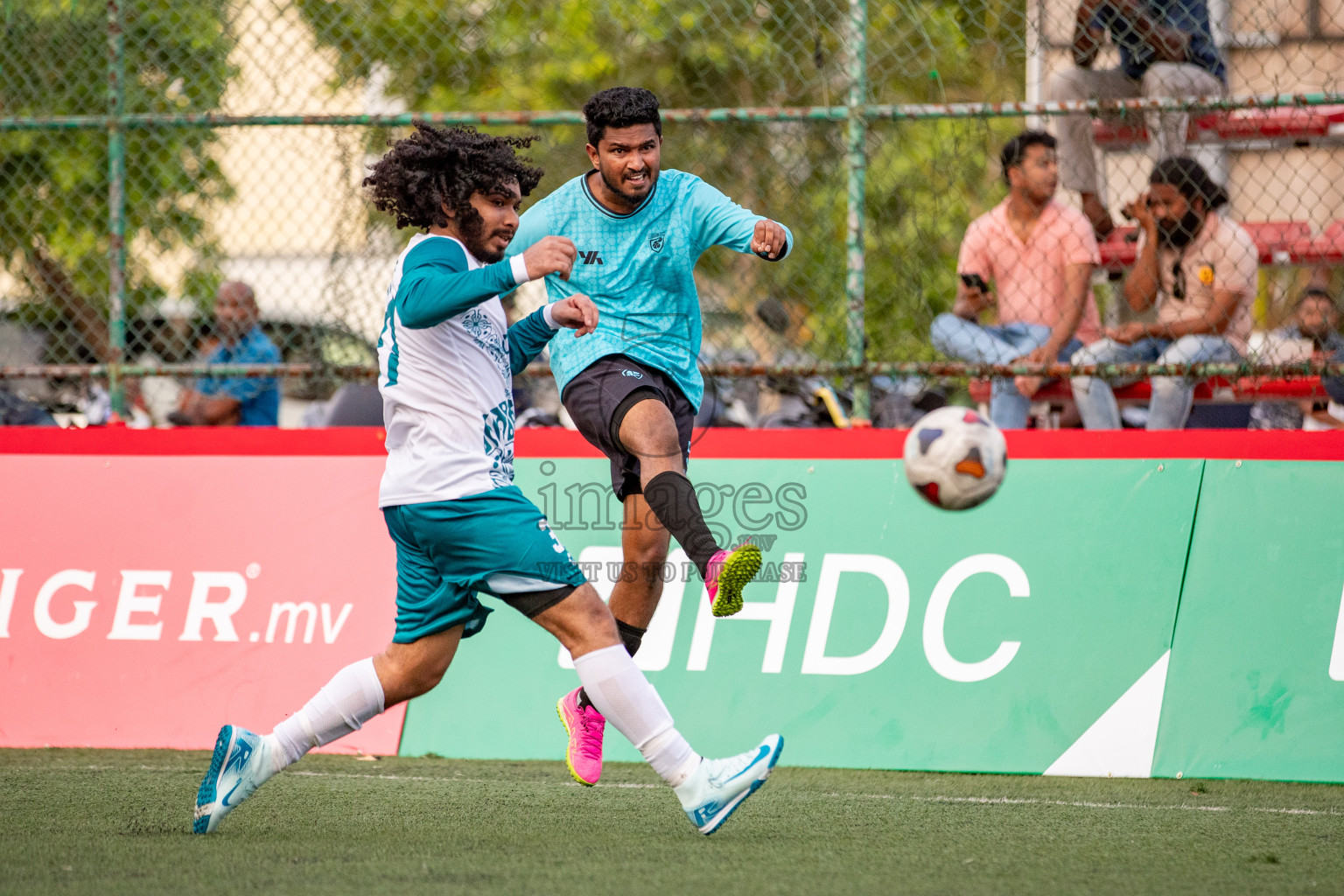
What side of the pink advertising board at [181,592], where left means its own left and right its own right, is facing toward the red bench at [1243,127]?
back

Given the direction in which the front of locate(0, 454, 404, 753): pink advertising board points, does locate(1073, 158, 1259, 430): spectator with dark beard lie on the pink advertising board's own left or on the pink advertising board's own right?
on the pink advertising board's own left

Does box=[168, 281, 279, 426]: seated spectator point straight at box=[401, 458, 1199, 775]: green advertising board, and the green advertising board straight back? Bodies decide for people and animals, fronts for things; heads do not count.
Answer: no

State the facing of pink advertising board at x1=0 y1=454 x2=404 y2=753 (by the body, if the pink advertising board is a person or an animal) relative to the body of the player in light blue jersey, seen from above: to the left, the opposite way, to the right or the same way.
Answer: the same way

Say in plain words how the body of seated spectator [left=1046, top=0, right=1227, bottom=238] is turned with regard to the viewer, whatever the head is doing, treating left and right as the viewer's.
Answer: facing the viewer and to the left of the viewer

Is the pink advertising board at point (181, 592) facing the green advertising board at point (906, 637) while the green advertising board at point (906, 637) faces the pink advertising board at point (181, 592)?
no

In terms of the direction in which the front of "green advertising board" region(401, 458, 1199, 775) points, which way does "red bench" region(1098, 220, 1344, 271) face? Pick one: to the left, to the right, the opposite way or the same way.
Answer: the same way

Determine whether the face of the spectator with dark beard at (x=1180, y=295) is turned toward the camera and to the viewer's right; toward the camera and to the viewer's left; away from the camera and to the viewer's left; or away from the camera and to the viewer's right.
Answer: toward the camera and to the viewer's left

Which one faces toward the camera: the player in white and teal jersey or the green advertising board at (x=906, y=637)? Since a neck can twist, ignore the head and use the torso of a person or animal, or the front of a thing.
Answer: the green advertising board

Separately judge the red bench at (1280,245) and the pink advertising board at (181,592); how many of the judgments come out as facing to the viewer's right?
0

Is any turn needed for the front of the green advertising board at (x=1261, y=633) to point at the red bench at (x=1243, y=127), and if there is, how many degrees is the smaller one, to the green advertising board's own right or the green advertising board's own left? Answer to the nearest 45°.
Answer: approximately 180°

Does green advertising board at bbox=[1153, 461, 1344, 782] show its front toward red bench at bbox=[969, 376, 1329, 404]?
no

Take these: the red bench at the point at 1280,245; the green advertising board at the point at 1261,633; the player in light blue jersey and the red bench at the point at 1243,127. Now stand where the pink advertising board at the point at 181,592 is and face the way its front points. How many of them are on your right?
0

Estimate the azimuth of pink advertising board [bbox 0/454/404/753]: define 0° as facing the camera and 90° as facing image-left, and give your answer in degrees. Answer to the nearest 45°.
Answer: approximately 0°

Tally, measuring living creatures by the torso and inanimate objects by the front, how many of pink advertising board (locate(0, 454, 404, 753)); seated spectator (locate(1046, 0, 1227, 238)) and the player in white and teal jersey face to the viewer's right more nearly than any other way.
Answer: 1

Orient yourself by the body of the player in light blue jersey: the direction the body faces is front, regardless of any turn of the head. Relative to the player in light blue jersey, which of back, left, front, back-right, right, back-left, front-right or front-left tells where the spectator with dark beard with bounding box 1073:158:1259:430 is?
back-left

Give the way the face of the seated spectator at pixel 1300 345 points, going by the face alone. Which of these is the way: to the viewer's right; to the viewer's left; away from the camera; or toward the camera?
toward the camera

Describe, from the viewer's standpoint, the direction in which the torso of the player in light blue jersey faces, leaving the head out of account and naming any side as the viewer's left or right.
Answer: facing the viewer

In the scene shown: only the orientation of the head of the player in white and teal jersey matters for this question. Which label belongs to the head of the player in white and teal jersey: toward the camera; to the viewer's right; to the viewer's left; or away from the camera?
to the viewer's right

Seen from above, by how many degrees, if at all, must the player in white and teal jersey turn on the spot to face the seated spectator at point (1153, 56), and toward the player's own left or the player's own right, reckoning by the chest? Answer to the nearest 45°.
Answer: approximately 45° to the player's own left
